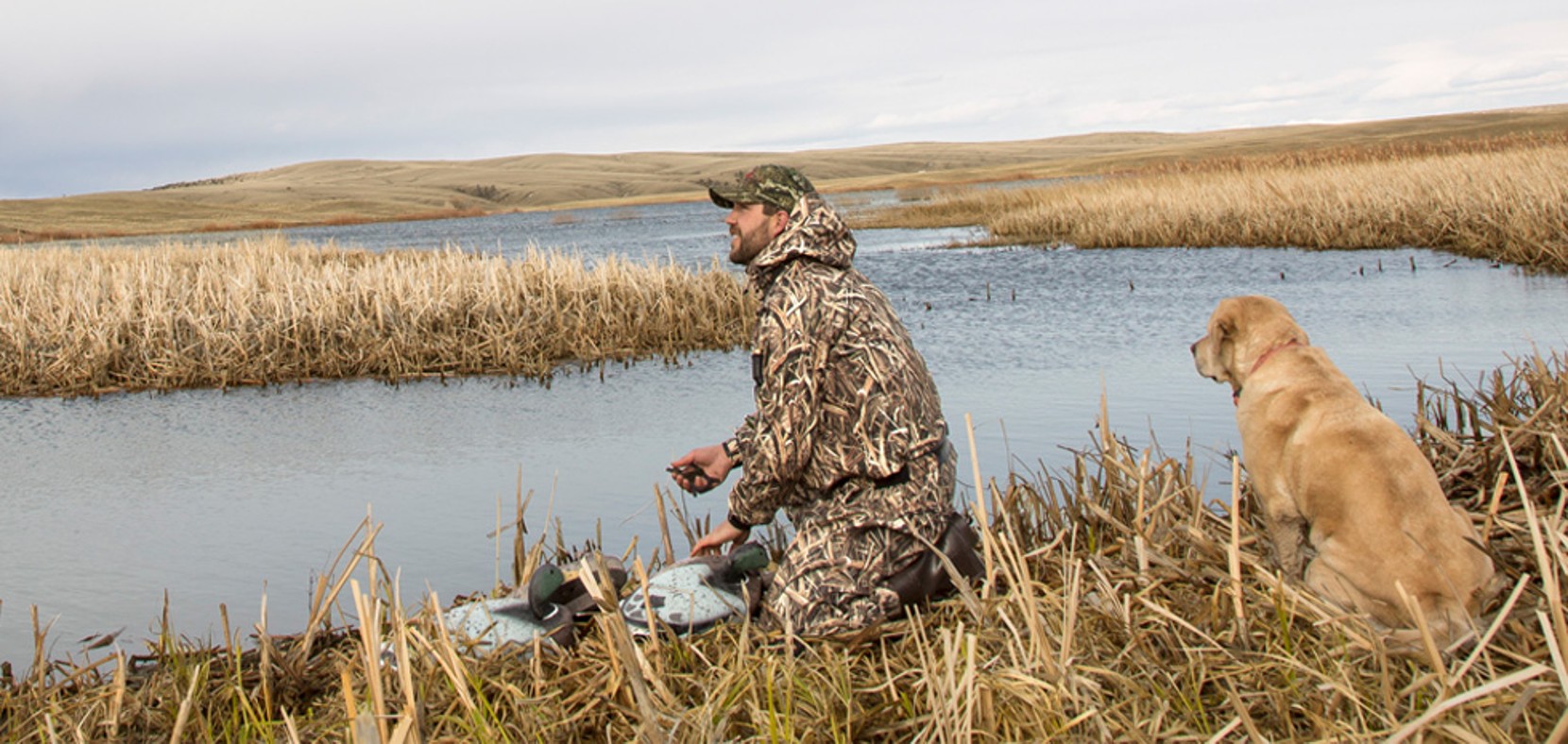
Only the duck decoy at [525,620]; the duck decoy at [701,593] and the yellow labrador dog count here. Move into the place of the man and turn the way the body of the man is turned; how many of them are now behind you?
1

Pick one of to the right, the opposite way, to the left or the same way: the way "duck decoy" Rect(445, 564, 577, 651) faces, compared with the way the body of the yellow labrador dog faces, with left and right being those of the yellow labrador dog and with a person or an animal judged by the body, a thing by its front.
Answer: to the right

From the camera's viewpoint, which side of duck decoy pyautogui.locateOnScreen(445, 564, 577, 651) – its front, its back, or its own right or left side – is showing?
right

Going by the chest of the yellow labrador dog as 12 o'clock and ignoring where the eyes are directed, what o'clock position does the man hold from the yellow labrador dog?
The man is roughly at 10 o'clock from the yellow labrador dog.

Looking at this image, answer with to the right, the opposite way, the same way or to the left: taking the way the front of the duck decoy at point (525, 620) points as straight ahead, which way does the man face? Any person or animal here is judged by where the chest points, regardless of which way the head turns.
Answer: the opposite way

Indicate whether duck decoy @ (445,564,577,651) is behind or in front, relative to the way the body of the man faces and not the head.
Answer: in front

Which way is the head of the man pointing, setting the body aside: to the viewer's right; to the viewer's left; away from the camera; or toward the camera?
to the viewer's left

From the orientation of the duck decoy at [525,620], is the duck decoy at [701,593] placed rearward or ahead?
ahead

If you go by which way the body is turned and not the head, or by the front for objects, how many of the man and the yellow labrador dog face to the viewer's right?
0

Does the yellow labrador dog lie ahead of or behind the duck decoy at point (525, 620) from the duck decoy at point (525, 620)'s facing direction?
ahead

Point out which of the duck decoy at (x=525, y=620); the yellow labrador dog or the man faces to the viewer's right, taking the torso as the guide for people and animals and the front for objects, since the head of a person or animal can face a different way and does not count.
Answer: the duck decoy

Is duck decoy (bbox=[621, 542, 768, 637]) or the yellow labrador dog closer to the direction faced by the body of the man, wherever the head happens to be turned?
the duck decoy

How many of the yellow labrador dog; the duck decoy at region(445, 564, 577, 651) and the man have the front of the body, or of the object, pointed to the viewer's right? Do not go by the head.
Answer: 1

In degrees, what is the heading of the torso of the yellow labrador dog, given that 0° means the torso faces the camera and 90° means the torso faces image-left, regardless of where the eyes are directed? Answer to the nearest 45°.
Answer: approximately 135°

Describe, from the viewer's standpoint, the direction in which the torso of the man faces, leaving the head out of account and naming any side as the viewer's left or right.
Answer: facing to the left of the viewer

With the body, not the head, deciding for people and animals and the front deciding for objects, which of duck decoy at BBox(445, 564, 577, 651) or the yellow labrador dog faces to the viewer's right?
the duck decoy
